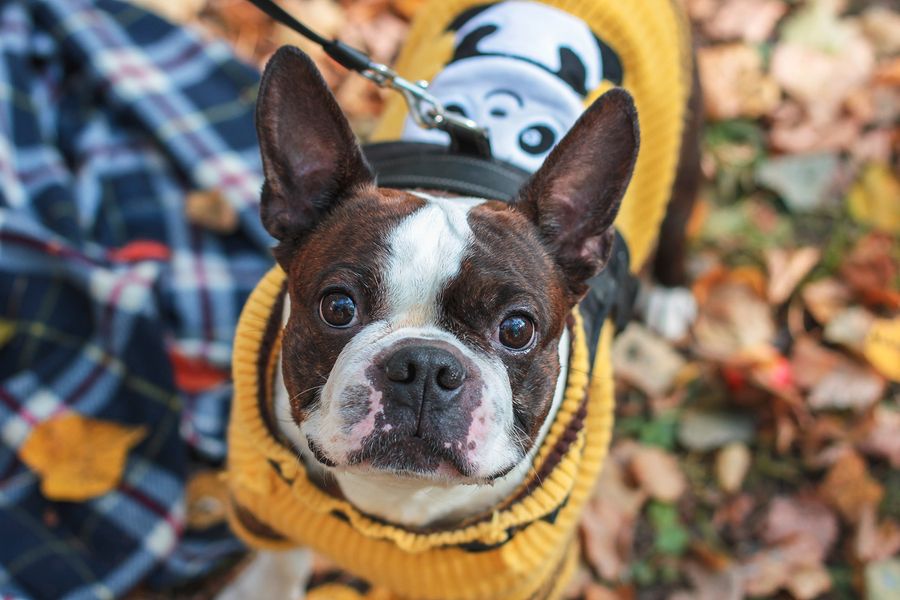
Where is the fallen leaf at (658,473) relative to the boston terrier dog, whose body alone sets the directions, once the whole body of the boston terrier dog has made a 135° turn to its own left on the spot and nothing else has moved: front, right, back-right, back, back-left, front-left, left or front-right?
front

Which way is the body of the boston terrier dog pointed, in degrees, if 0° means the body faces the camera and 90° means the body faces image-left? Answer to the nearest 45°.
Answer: approximately 0°

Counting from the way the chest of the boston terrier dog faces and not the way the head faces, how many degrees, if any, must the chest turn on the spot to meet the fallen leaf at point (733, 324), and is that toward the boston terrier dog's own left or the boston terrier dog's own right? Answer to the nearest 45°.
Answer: approximately 135° to the boston terrier dog's own left

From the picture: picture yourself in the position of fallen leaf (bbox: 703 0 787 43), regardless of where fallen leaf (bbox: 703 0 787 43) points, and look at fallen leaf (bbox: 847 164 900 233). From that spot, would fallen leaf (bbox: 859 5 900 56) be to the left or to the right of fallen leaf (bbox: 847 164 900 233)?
left

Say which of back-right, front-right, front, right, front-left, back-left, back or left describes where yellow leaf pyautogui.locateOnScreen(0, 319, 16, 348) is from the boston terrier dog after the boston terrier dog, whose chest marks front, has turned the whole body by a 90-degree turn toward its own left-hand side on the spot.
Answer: back-left

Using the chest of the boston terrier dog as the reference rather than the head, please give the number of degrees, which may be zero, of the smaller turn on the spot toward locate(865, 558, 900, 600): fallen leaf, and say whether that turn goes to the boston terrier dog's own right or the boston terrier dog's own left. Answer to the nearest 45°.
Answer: approximately 135° to the boston terrier dog's own left

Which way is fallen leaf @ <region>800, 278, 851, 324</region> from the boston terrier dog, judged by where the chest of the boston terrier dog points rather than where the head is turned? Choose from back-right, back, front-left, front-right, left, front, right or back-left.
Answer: back-left

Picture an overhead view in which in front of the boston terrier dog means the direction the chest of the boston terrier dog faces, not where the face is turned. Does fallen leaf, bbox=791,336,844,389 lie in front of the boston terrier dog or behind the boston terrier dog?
behind

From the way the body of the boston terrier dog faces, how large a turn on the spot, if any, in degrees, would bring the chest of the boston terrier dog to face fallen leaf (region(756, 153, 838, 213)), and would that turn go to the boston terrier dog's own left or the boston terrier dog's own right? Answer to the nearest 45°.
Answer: approximately 135° to the boston terrier dog's own left

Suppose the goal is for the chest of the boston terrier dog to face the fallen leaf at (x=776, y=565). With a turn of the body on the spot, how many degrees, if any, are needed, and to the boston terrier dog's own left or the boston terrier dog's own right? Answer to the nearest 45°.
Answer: approximately 135° to the boston terrier dog's own left

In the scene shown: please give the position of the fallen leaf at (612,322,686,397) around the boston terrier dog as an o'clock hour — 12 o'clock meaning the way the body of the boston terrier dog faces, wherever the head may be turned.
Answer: The fallen leaf is roughly at 7 o'clock from the boston terrier dog.
